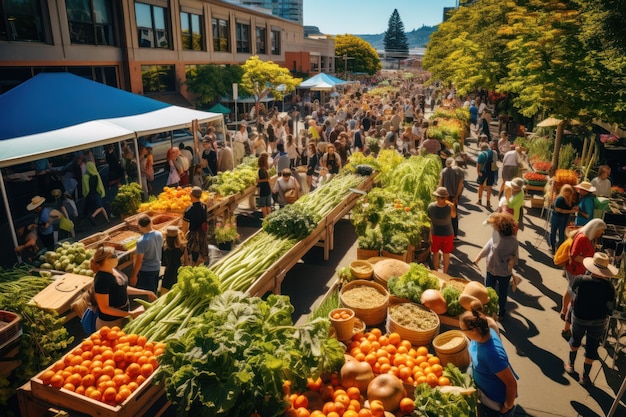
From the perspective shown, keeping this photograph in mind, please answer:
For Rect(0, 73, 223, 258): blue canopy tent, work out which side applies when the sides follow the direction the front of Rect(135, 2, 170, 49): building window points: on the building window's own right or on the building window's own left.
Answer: on the building window's own right

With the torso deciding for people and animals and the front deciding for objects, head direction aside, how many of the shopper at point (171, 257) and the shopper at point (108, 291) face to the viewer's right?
1

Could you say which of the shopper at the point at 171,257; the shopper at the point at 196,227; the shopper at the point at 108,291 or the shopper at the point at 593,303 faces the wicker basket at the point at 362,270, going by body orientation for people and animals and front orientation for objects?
the shopper at the point at 108,291

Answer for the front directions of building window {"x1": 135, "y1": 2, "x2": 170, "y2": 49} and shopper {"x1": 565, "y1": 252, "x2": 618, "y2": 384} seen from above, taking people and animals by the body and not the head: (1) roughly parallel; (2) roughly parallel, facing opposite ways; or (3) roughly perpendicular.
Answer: roughly perpendicular

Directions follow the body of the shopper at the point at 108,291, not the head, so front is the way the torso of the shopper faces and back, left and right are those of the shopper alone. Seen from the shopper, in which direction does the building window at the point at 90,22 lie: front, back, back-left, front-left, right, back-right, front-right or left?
left

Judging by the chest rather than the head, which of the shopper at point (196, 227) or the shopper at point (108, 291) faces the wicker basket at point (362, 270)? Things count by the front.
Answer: the shopper at point (108, 291)

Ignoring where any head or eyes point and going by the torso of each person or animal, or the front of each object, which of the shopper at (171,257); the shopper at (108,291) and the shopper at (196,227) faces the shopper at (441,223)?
the shopper at (108,291)

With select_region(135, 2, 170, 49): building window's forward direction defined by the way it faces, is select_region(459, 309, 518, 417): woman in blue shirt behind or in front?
in front

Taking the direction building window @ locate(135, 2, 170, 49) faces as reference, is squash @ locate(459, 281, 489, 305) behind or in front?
in front

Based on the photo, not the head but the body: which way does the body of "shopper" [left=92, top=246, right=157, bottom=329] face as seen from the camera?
to the viewer's right
